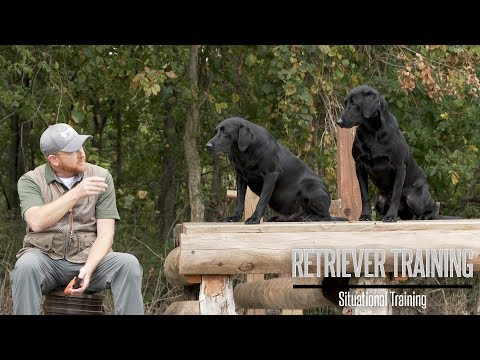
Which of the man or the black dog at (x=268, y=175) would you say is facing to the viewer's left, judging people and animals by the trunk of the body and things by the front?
the black dog

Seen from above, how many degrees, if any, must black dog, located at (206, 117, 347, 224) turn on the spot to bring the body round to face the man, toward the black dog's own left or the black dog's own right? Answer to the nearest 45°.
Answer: approximately 45° to the black dog's own left

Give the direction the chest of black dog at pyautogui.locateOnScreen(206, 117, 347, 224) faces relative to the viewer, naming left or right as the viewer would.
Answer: facing to the left of the viewer

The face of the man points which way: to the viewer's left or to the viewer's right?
to the viewer's right

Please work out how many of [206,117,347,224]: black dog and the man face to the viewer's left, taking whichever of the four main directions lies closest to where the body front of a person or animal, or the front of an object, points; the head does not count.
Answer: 1
